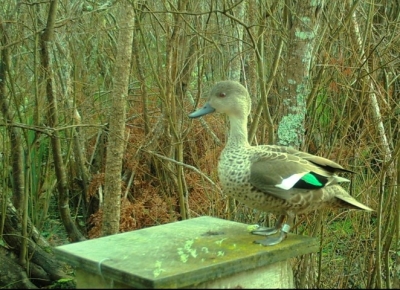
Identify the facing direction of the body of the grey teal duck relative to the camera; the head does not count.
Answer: to the viewer's left

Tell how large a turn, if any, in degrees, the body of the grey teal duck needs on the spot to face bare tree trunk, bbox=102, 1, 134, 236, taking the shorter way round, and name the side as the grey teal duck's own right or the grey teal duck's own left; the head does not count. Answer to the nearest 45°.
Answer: approximately 45° to the grey teal duck's own right

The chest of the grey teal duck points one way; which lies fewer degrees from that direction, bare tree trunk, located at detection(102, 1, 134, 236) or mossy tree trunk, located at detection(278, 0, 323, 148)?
the bare tree trunk

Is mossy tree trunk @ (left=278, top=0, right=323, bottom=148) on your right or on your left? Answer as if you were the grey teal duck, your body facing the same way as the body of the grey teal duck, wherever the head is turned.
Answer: on your right

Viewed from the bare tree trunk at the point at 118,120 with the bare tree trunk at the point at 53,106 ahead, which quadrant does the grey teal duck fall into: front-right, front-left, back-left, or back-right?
back-left

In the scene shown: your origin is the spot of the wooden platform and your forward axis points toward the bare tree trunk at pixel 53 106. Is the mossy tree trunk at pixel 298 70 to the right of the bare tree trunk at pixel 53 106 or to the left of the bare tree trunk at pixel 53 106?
right

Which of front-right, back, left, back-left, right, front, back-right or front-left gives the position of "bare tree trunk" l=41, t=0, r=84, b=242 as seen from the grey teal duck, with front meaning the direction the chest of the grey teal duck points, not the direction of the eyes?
front-right

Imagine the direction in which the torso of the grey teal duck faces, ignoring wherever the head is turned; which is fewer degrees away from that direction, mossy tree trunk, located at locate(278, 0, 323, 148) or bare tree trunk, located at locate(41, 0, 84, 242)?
the bare tree trunk
